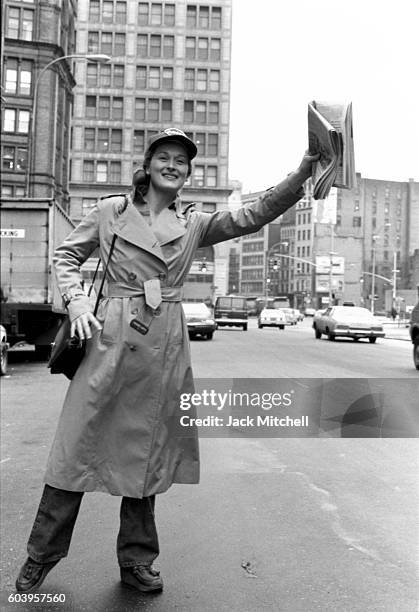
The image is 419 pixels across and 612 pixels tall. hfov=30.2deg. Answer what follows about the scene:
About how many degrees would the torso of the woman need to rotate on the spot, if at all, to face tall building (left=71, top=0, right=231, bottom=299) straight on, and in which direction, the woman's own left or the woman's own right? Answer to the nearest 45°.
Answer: approximately 180°

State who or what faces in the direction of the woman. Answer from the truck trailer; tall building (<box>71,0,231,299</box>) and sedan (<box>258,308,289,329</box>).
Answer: the tall building

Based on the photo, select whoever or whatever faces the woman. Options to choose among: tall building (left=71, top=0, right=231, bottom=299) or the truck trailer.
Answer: the tall building

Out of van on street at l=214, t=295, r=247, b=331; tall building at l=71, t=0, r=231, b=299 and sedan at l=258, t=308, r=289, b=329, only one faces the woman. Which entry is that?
the tall building

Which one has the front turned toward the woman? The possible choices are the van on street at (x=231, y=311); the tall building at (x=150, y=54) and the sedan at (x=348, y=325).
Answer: the tall building

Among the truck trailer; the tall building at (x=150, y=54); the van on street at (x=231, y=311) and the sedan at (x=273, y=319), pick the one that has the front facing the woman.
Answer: the tall building

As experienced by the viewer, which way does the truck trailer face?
facing away from the viewer

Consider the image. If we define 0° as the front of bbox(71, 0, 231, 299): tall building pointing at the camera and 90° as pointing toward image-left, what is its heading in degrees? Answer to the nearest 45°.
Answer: approximately 0°
